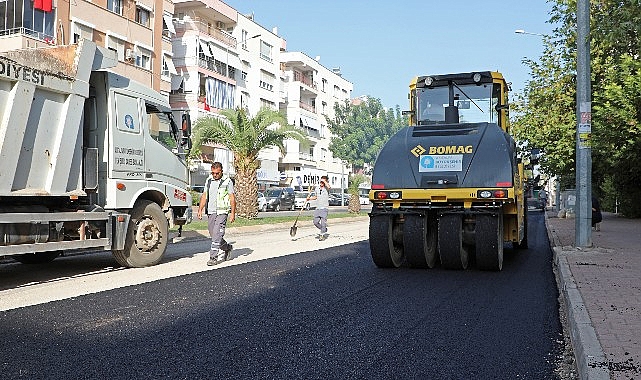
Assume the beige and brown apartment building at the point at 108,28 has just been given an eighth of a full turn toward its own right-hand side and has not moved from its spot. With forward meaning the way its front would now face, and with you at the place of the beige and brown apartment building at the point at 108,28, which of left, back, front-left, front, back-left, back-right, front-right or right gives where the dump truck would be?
front

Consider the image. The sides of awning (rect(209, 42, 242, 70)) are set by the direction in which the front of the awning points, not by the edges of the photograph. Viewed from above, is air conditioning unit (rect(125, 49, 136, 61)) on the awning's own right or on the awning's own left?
on the awning's own right

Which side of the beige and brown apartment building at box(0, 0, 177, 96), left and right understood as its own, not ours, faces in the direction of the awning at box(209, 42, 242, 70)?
left

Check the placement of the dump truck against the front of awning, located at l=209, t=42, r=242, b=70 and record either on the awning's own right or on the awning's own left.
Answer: on the awning's own right

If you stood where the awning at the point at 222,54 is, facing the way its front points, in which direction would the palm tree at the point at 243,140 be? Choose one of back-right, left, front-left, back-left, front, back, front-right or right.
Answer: front-right

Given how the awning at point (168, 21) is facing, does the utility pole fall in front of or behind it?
in front

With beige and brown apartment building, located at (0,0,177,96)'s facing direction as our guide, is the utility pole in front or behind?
in front

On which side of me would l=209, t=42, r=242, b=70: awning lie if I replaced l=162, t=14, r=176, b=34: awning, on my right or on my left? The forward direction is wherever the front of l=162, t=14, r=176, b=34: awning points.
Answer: on my left

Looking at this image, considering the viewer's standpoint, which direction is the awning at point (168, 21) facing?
facing the viewer and to the right of the viewer

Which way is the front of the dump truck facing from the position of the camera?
facing away from the viewer and to the right of the viewer
